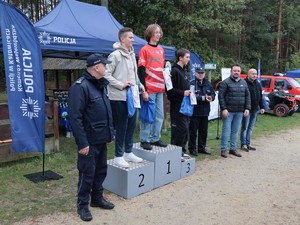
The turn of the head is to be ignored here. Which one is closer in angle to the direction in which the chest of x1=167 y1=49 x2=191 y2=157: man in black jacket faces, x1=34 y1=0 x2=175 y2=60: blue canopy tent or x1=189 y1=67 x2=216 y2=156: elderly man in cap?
the elderly man in cap

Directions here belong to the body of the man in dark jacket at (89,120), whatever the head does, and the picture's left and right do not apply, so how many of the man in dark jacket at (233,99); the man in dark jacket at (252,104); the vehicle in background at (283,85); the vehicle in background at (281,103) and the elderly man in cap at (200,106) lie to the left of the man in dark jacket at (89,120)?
5

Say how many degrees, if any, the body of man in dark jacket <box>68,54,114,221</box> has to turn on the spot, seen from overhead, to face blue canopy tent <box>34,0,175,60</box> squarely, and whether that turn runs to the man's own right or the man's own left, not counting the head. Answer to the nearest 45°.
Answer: approximately 135° to the man's own left

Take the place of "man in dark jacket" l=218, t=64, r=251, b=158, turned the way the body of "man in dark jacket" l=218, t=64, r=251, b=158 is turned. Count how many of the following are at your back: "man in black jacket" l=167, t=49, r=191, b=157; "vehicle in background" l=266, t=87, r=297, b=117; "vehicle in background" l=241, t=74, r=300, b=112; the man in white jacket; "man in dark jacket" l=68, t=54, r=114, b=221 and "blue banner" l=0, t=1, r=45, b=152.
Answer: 2

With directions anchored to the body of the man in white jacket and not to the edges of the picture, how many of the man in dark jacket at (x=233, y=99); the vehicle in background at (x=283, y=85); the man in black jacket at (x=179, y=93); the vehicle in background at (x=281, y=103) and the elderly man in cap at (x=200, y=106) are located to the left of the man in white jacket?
5

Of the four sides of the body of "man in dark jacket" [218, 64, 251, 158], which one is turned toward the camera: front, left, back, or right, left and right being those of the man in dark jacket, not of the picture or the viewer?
front

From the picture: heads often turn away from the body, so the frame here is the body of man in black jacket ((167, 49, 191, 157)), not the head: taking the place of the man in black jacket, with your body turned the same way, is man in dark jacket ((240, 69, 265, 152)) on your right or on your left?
on your left

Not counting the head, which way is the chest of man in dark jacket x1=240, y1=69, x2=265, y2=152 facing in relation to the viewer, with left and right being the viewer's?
facing the viewer and to the right of the viewer

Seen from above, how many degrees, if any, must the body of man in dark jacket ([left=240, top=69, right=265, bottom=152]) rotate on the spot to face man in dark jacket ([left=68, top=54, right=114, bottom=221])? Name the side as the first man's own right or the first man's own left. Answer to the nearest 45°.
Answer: approximately 45° to the first man's own right

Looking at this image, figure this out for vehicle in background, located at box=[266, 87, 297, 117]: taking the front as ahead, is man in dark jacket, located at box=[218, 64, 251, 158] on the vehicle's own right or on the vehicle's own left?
on the vehicle's own right

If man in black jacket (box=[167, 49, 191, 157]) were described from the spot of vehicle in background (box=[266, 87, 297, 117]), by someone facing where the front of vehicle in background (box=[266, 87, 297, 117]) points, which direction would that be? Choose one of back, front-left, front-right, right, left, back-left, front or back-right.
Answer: front-right

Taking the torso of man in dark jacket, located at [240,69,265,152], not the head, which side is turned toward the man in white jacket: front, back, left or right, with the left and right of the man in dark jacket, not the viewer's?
right

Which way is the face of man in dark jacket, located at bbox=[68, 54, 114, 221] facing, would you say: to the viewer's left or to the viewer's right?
to the viewer's right

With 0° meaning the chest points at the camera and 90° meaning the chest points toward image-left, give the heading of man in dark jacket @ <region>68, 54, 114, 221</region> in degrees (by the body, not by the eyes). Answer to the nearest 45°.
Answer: approximately 315°

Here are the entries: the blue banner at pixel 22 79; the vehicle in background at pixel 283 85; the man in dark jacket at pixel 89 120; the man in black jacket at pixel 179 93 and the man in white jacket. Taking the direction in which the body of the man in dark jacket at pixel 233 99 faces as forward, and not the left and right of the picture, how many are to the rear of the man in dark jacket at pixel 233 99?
1
